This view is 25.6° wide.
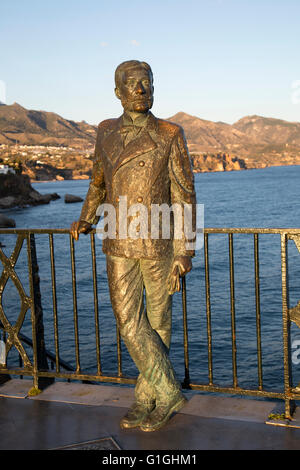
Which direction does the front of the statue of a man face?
toward the camera
